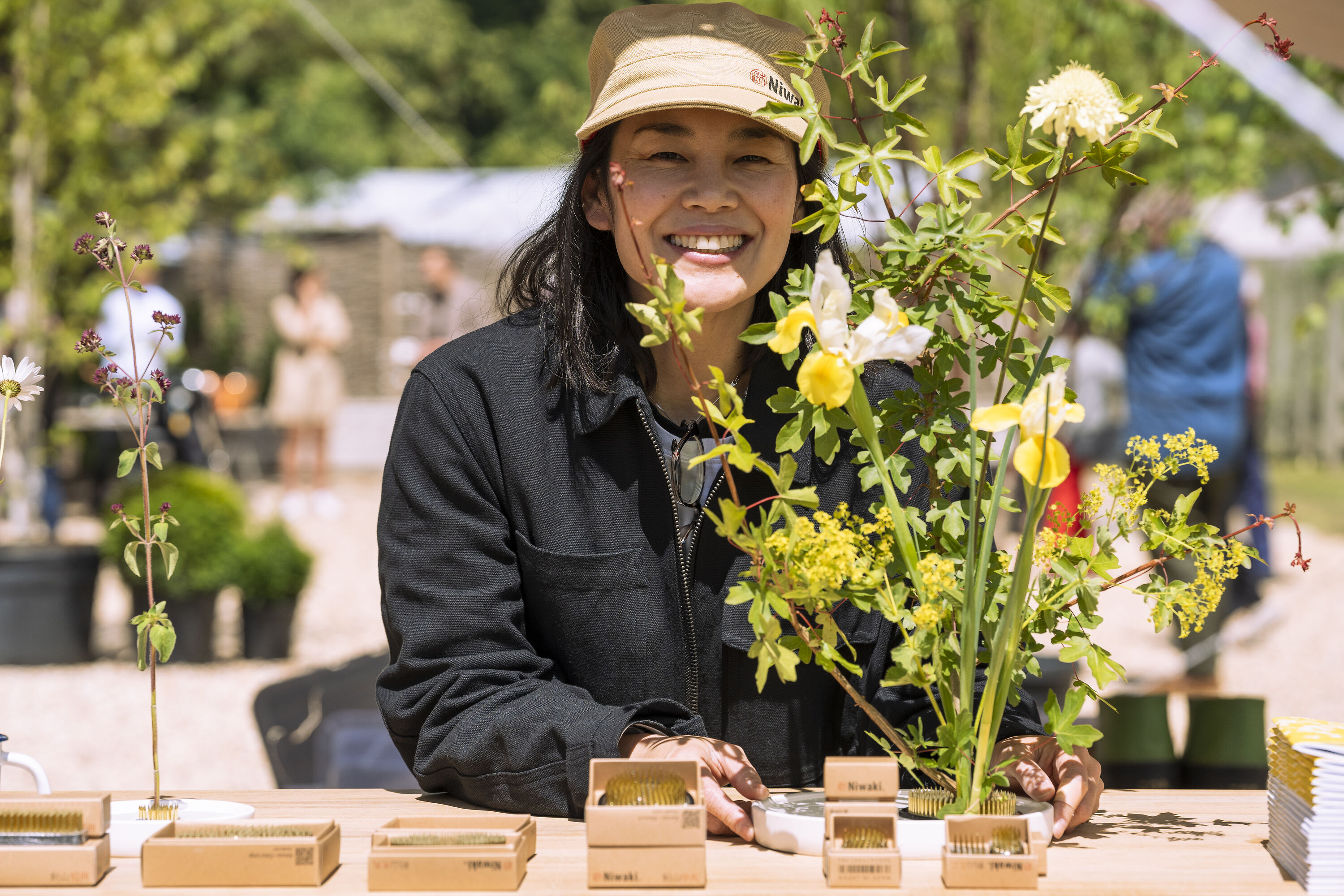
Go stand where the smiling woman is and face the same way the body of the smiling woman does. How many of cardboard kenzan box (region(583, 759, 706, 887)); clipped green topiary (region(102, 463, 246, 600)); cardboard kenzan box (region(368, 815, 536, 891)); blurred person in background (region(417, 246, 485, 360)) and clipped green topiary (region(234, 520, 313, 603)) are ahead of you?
2

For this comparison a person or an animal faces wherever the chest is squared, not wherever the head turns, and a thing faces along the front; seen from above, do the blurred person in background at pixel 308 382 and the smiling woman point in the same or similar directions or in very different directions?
same or similar directions

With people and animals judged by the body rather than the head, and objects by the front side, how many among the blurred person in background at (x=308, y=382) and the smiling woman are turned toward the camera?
2

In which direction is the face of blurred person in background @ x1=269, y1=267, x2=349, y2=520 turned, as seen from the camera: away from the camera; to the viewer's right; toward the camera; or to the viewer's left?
toward the camera

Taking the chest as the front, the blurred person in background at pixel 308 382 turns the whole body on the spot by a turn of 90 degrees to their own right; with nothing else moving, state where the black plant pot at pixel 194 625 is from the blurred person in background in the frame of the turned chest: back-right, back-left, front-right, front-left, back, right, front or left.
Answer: left

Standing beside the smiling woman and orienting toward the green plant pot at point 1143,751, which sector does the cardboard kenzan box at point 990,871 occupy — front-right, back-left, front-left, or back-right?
back-right

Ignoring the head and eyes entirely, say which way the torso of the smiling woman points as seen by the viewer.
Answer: toward the camera

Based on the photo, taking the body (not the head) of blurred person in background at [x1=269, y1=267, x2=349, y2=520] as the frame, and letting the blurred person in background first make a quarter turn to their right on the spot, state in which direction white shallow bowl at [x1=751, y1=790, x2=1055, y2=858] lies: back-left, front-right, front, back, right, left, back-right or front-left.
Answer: left

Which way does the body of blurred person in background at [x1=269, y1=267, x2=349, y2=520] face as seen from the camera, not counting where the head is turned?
toward the camera

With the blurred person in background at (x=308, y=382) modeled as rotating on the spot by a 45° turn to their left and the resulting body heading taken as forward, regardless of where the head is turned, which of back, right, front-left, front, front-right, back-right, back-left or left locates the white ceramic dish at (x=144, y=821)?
front-right

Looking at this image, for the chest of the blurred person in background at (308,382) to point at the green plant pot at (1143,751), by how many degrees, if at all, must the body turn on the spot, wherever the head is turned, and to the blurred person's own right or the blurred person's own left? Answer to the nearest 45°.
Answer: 0° — they already face it

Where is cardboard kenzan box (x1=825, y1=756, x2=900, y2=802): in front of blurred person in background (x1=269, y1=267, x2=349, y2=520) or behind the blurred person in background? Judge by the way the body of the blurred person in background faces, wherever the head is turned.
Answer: in front

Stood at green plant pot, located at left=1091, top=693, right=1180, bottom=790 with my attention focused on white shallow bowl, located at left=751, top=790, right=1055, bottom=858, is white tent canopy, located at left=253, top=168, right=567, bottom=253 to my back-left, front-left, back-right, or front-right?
back-right

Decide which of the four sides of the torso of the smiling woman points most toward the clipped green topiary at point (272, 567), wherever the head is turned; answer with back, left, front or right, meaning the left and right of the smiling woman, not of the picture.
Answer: back

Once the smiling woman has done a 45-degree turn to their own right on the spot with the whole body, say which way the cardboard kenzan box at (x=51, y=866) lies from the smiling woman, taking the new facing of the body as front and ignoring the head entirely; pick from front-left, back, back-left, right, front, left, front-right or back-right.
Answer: front

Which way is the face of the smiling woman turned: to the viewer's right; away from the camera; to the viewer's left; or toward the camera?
toward the camera
